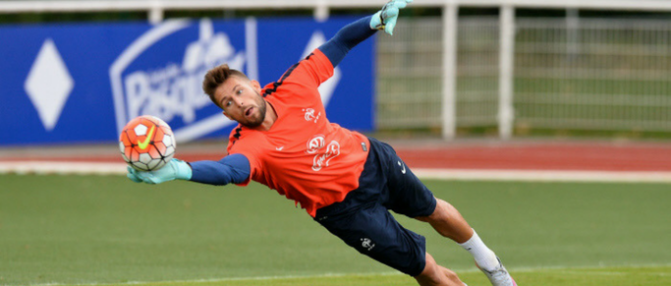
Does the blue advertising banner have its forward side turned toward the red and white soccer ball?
yes

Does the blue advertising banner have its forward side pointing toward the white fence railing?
no

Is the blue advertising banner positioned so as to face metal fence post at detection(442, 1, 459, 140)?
no

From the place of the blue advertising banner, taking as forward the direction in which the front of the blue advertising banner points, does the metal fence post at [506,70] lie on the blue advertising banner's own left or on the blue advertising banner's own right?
on the blue advertising banner's own left

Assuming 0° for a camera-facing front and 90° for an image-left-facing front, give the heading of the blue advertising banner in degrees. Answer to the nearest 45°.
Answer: approximately 0°
